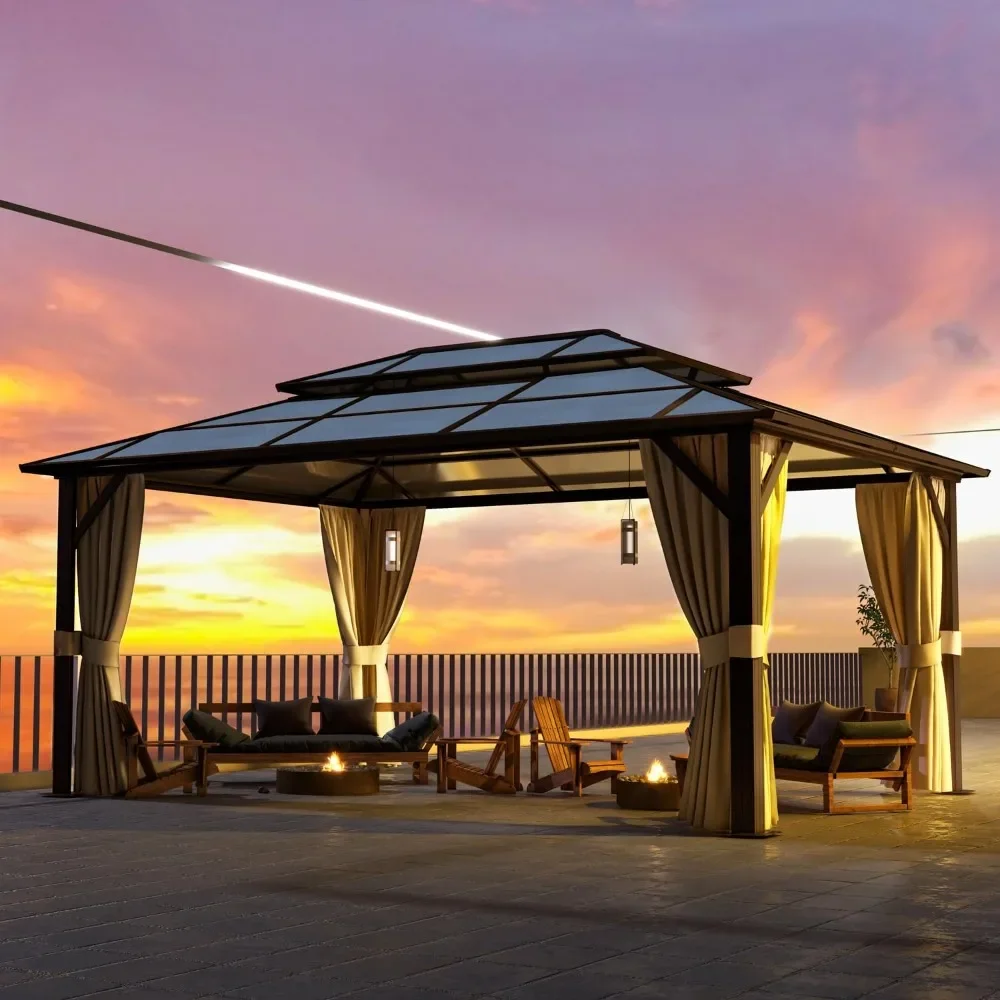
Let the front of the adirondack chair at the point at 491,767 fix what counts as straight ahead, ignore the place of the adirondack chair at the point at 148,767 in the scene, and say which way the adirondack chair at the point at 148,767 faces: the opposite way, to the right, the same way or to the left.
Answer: the opposite way

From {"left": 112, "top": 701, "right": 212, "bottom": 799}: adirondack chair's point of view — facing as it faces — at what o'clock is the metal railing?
The metal railing is roughly at 10 o'clock from the adirondack chair.

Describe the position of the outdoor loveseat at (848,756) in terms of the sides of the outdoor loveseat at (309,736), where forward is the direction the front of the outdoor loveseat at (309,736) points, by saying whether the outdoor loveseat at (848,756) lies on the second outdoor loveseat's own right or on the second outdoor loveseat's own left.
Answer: on the second outdoor loveseat's own left

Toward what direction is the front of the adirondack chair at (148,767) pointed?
to the viewer's right

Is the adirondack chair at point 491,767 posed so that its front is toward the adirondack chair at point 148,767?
yes

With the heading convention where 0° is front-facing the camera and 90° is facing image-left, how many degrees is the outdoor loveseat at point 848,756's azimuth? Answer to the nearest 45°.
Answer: approximately 45°

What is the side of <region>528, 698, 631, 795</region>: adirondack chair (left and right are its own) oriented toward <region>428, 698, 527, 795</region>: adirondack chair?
back

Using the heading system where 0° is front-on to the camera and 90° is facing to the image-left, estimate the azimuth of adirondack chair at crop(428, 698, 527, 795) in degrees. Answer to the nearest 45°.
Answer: approximately 90°

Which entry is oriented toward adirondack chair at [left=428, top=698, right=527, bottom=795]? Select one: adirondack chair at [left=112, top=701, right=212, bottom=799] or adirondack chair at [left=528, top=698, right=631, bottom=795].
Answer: adirondack chair at [left=112, top=701, right=212, bottom=799]

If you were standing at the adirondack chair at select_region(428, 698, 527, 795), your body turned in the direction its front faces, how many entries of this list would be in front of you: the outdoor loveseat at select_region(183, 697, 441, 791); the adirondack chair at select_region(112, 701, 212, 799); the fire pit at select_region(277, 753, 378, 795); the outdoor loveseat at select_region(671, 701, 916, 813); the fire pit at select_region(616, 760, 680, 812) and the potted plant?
3
